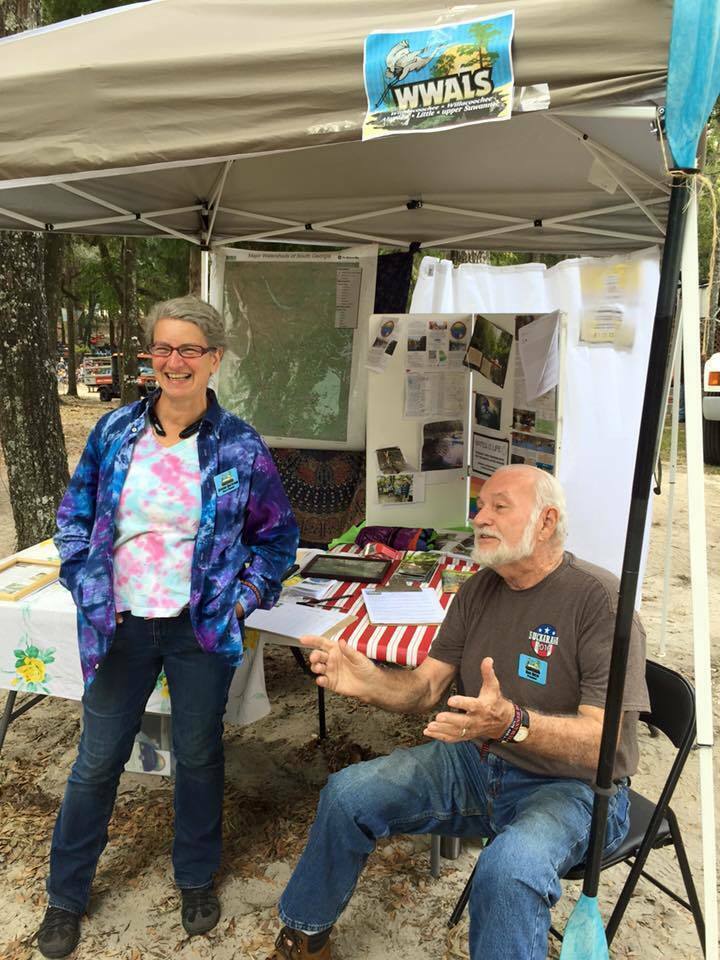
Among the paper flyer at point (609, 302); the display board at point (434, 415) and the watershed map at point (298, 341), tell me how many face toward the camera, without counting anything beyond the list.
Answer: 3

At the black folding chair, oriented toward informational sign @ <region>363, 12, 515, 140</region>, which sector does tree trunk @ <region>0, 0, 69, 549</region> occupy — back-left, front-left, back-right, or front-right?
front-right

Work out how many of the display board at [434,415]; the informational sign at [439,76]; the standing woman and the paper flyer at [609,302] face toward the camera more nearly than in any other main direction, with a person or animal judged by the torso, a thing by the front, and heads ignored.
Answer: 4

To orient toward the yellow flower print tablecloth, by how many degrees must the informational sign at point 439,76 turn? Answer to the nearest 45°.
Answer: approximately 135° to its right

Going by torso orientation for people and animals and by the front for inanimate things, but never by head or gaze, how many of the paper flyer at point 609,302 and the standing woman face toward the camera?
2

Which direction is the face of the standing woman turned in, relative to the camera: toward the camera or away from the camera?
toward the camera

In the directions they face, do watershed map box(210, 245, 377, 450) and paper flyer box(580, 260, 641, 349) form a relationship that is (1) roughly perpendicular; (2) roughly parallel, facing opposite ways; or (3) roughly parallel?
roughly parallel

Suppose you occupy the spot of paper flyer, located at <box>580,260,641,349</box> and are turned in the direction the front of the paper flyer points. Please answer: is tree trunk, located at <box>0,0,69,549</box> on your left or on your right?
on your right

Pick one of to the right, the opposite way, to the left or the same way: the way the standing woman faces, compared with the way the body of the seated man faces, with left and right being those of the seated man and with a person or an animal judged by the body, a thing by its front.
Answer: to the left

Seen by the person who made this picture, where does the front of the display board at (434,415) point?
facing the viewer

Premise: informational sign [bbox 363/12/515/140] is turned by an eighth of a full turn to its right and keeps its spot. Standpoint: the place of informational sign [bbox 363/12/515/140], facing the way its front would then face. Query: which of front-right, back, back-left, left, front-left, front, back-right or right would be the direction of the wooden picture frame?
right

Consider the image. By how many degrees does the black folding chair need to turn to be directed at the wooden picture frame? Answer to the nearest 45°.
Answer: approximately 45° to its right

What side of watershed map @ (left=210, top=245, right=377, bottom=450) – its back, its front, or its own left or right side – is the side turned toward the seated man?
front

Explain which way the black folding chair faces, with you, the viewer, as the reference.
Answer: facing the viewer and to the left of the viewer

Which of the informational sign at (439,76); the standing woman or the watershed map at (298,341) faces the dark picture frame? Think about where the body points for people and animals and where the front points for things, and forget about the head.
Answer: the watershed map

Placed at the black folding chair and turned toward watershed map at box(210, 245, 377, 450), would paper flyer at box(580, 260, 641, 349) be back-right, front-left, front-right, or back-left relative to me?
front-right

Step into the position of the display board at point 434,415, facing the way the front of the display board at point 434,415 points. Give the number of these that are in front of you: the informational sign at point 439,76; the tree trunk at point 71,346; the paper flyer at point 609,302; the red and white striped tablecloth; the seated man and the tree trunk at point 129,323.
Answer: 3
